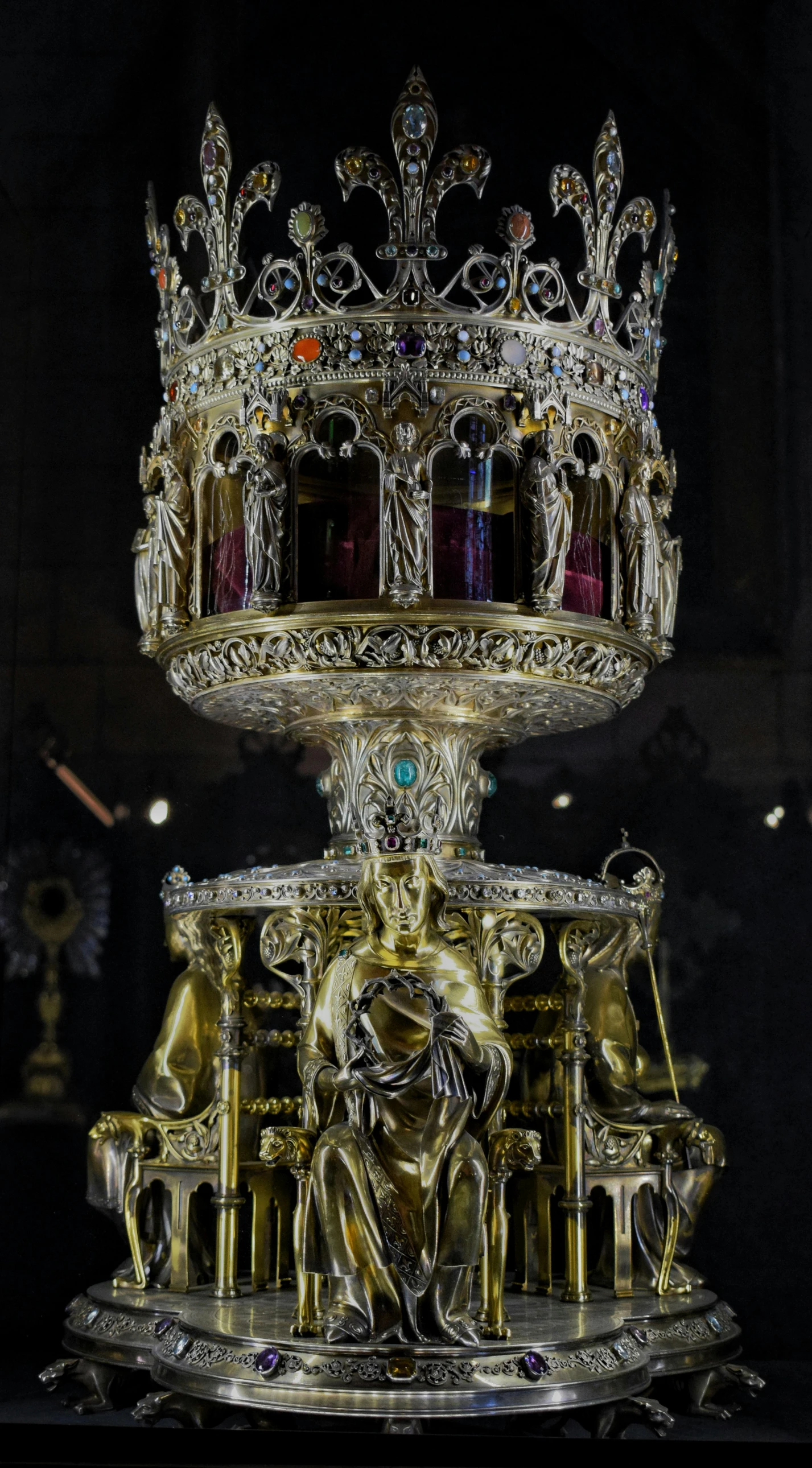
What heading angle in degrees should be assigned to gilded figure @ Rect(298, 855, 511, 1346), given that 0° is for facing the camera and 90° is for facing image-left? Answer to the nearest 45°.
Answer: approximately 0°

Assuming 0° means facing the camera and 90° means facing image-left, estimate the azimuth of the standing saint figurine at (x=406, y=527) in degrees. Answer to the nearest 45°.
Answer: approximately 0°

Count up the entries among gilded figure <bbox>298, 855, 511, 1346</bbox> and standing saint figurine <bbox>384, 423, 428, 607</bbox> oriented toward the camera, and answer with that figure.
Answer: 2
